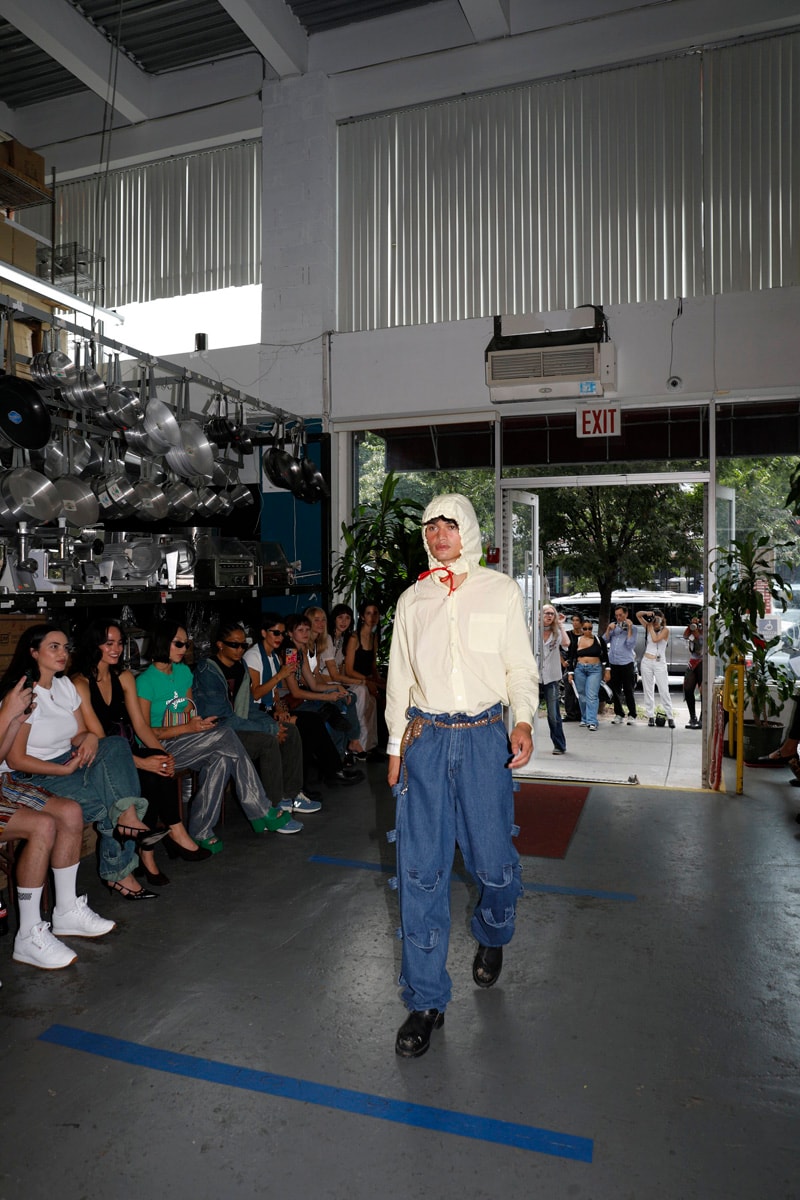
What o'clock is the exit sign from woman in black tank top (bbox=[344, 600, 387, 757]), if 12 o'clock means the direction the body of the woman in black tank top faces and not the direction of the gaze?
The exit sign is roughly at 11 o'clock from the woman in black tank top.

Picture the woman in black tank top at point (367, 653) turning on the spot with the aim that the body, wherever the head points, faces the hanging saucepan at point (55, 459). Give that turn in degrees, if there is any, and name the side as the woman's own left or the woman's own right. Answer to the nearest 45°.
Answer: approximately 90° to the woman's own right

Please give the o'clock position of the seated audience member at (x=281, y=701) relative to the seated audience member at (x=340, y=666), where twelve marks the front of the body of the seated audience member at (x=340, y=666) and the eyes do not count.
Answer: the seated audience member at (x=281, y=701) is roughly at 2 o'clock from the seated audience member at (x=340, y=666).

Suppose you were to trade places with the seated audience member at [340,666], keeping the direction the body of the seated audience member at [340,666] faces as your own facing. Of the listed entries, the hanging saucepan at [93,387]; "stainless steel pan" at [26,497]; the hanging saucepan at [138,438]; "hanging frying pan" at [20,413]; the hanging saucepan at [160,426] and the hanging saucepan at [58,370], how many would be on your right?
6

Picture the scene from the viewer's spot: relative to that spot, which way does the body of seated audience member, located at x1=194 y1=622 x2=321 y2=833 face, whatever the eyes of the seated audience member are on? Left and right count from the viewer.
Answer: facing the viewer and to the right of the viewer

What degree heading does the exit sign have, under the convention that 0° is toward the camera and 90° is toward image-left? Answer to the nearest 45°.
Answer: approximately 0°

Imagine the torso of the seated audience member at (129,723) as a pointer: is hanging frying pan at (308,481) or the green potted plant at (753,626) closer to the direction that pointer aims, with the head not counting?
the green potted plant
